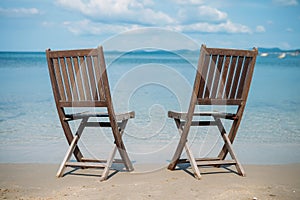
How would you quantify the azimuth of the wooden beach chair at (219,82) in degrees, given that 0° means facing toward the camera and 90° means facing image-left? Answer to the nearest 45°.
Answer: approximately 135°

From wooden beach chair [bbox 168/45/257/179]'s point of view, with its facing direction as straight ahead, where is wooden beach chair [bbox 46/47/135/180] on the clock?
wooden beach chair [bbox 46/47/135/180] is roughly at 10 o'clock from wooden beach chair [bbox 168/45/257/179].

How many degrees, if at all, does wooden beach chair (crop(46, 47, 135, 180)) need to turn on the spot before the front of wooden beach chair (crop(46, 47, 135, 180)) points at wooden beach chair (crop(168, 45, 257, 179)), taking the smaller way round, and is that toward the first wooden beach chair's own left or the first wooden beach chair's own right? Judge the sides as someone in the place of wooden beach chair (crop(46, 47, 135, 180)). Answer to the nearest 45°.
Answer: approximately 45° to the first wooden beach chair's own right

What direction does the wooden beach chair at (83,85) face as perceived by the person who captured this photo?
facing away from the viewer and to the right of the viewer
